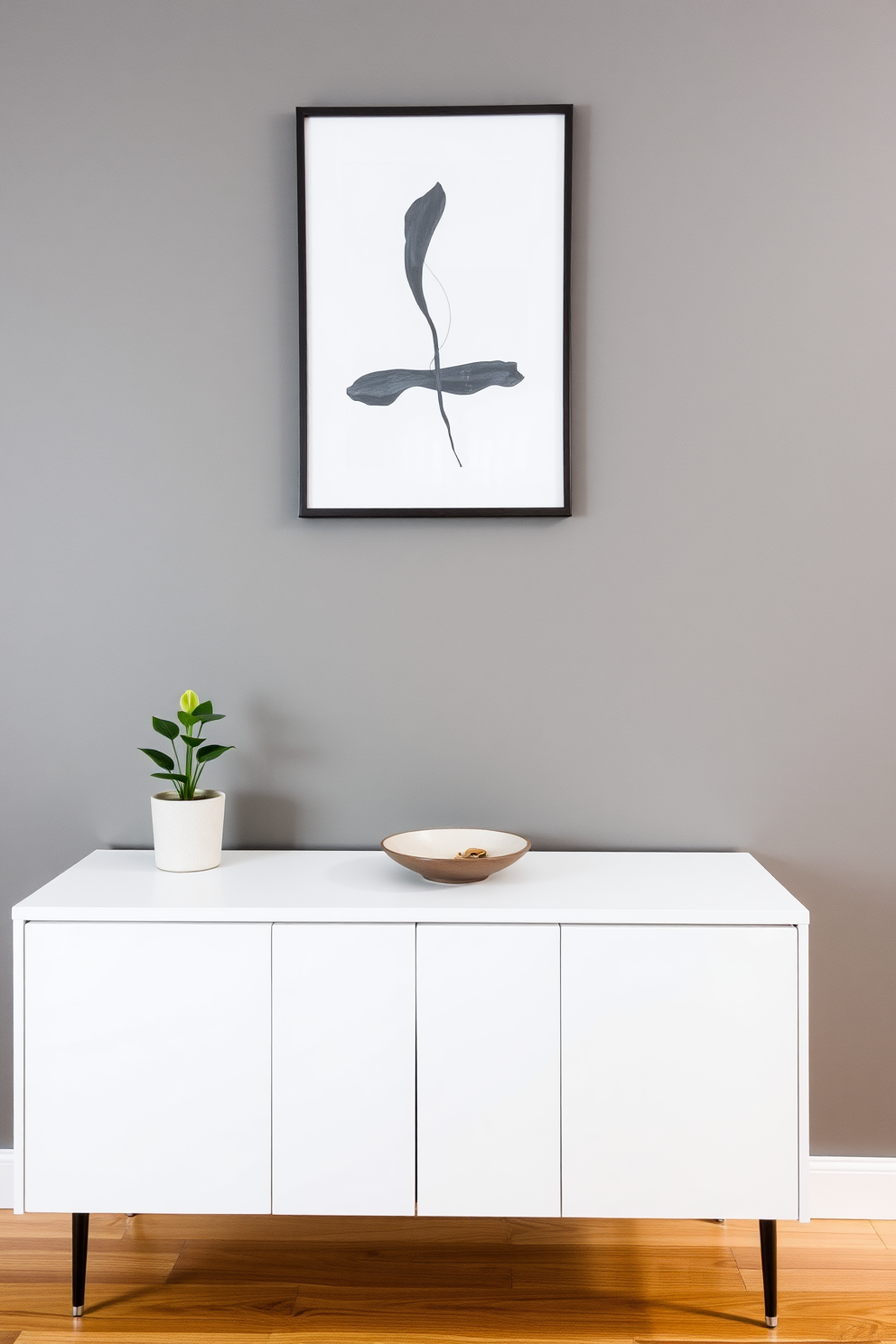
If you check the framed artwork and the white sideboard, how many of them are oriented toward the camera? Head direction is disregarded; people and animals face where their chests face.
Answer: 2

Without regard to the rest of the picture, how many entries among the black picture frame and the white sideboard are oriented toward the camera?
2

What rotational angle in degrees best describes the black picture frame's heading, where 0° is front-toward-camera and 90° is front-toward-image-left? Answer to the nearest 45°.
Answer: approximately 0°
